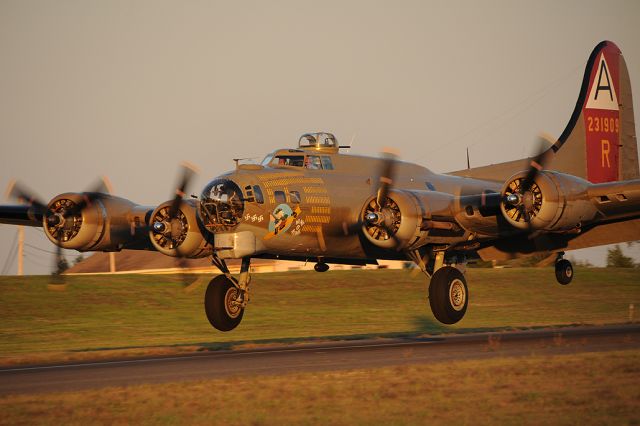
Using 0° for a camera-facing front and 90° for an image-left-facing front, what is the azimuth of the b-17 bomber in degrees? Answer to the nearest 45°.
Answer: approximately 45°
